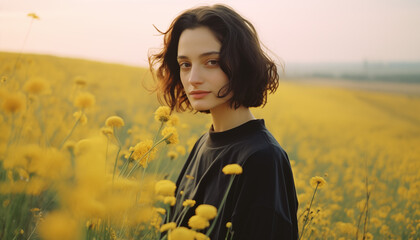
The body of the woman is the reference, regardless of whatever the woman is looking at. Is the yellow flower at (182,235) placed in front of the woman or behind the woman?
in front

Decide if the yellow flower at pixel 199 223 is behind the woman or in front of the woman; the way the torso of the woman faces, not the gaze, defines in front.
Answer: in front

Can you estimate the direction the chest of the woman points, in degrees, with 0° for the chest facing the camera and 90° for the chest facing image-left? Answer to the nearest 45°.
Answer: approximately 45°
